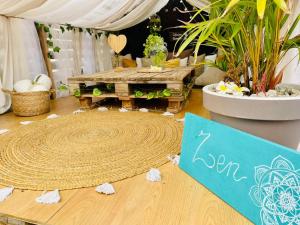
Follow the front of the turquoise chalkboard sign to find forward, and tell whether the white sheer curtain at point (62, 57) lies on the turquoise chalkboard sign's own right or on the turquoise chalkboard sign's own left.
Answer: on the turquoise chalkboard sign's own right

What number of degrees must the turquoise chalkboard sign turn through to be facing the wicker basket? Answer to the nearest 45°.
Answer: approximately 90° to its right

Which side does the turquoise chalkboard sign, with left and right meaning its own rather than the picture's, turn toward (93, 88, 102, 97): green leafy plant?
right

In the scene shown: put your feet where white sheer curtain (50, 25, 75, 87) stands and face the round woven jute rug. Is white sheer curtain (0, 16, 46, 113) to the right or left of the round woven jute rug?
right

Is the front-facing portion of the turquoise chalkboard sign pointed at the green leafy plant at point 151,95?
no

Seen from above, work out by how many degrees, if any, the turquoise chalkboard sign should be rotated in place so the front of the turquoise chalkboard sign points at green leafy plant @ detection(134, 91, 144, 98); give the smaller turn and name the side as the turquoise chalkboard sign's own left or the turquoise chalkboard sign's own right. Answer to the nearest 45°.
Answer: approximately 90° to the turquoise chalkboard sign's own right

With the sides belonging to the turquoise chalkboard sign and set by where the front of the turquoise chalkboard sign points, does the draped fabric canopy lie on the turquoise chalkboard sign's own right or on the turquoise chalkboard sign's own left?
on the turquoise chalkboard sign's own right

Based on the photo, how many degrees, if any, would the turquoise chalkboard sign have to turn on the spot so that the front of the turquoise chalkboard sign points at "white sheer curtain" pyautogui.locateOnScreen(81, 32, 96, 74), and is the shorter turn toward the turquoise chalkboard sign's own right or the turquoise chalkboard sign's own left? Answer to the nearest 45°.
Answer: approximately 90° to the turquoise chalkboard sign's own right

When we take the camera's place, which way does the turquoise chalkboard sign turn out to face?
facing the viewer and to the left of the viewer

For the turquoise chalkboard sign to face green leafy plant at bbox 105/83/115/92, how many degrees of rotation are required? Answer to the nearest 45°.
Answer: approximately 90° to its right

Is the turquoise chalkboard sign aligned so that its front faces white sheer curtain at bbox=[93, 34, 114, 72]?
no

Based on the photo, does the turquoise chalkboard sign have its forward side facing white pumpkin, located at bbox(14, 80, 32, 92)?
no
